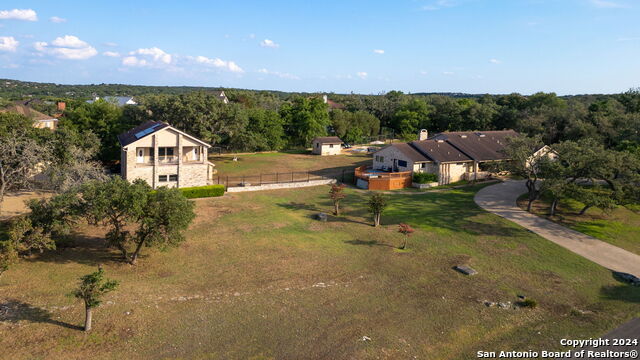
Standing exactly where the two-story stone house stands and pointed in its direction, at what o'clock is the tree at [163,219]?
The tree is roughly at 12 o'clock from the two-story stone house.

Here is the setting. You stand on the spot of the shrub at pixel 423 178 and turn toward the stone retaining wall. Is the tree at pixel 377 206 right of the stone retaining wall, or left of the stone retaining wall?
left

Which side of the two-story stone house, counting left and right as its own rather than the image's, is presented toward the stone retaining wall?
left

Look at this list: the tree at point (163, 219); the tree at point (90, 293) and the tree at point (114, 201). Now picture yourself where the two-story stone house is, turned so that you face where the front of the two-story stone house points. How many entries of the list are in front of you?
3

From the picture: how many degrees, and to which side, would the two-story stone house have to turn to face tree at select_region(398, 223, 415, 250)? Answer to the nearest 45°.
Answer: approximately 45° to its left

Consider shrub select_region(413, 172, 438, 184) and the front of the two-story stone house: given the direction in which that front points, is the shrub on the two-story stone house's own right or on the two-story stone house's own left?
on the two-story stone house's own left

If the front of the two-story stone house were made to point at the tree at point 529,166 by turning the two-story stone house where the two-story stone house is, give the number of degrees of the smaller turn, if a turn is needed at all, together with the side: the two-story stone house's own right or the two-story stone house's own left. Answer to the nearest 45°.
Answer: approximately 45° to the two-story stone house's own left

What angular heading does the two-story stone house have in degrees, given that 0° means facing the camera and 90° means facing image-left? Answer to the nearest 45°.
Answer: approximately 0°
